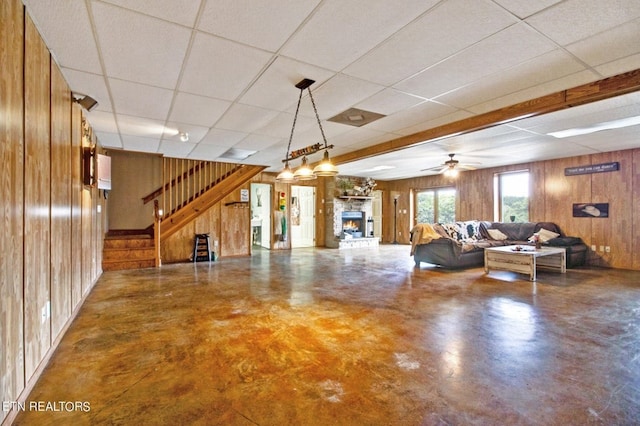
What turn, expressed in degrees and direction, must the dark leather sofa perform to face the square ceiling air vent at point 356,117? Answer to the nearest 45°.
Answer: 0° — it already faces it

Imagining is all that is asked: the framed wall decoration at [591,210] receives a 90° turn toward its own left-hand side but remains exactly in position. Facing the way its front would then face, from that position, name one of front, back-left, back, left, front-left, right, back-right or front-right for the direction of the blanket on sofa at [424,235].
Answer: back-right

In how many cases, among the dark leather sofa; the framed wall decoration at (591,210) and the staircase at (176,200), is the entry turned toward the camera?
3

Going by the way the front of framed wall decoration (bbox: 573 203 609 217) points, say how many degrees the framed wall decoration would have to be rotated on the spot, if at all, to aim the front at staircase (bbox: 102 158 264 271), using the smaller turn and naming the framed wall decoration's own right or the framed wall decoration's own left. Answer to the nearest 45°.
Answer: approximately 45° to the framed wall decoration's own right

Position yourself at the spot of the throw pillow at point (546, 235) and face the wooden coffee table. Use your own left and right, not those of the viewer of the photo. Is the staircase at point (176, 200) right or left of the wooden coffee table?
right

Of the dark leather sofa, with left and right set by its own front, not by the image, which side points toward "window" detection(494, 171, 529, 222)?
back

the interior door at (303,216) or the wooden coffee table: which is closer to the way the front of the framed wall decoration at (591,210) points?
the wooden coffee table

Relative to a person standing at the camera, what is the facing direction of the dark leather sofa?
facing the viewer

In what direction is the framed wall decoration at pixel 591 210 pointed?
toward the camera

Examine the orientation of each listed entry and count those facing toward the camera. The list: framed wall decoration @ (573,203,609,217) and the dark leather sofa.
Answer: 2

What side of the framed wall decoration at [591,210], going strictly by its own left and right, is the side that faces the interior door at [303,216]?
right
